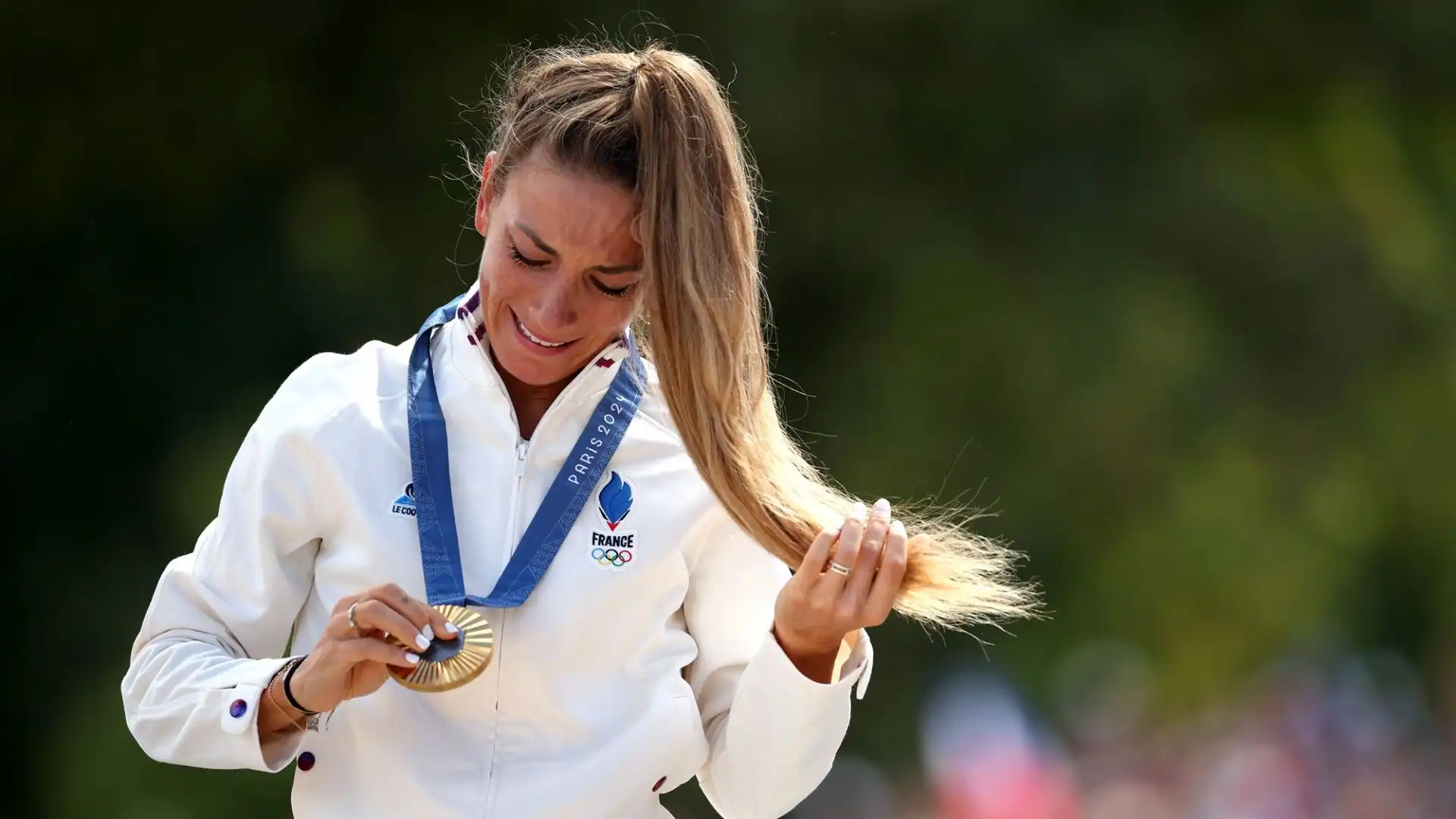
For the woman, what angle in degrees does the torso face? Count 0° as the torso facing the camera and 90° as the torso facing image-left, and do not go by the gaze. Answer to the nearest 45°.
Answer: approximately 0°
